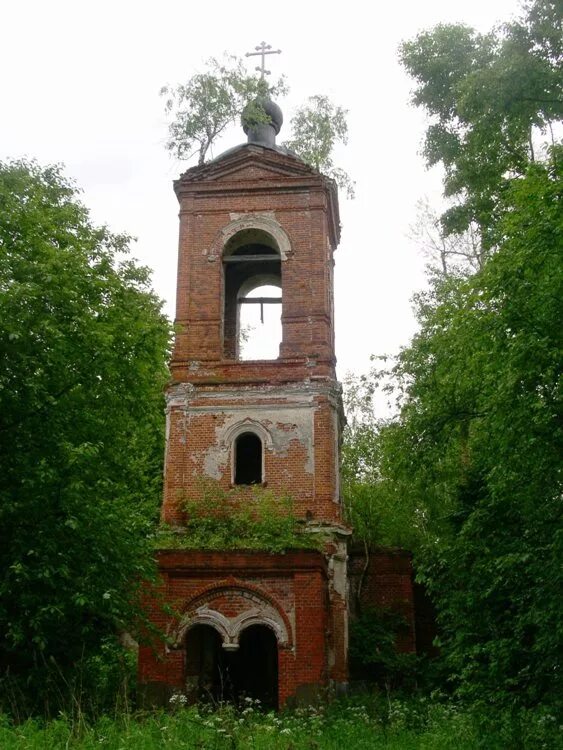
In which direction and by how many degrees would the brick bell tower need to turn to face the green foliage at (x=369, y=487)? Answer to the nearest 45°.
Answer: approximately 135° to its left

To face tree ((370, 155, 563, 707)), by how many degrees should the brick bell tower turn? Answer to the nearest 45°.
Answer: approximately 45° to its left

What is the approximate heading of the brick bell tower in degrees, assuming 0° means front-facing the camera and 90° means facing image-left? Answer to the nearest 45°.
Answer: approximately 0°
